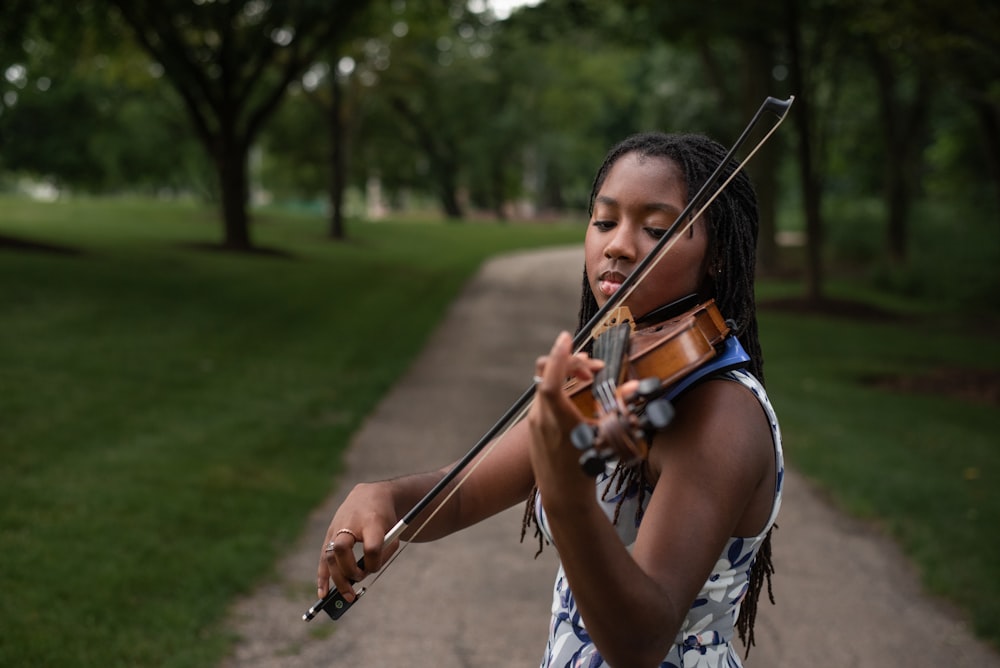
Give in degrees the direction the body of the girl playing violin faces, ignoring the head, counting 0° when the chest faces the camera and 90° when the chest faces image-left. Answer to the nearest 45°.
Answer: approximately 45°

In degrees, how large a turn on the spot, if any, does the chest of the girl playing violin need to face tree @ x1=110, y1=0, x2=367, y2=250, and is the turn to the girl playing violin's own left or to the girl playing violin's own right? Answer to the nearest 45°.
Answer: approximately 135° to the girl playing violin's own right
